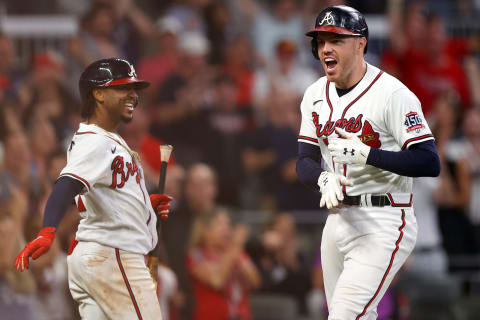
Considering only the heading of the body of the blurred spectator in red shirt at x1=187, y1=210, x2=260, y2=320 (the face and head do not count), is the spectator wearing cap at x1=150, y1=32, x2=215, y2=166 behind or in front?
behind

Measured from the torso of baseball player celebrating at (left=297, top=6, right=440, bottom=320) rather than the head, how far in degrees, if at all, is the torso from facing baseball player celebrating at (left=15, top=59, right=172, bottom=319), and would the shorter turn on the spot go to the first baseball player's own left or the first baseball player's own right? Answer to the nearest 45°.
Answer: approximately 45° to the first baseball player's own right

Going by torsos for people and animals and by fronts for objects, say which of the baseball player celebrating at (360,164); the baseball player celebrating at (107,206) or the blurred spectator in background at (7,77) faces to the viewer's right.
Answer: the baseball player celebrating at (107,206)

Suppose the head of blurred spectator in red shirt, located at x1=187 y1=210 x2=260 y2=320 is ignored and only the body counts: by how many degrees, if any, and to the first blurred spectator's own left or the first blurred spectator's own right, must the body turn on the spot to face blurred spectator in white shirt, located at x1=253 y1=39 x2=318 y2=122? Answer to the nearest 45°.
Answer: approximately 135° to the first blurred spectator's own left

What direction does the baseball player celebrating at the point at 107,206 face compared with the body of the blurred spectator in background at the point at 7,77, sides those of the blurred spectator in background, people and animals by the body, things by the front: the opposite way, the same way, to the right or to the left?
to the left

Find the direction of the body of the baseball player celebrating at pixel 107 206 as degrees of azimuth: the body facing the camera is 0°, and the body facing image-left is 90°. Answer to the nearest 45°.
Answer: approximately 270°

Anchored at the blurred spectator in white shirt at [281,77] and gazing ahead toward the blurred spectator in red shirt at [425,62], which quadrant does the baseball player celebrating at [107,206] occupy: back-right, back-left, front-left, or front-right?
back-right

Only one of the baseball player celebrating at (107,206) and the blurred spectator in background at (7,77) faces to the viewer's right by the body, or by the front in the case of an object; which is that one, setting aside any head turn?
the baseball player celebrating

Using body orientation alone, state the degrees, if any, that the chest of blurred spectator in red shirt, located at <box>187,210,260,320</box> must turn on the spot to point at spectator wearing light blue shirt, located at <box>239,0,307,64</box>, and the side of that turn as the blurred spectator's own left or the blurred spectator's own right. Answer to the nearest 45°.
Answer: approximately 135° to the blurred spectator's own left

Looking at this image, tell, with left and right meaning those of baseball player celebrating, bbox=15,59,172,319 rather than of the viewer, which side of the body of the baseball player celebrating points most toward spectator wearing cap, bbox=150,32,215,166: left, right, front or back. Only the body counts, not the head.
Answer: left

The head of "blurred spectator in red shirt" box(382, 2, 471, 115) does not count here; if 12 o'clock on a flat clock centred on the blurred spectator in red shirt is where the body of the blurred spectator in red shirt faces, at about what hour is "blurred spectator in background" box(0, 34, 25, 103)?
The blurred spectator in background is roughly at 2 o'clock from the blurred spectator in red shirt.
